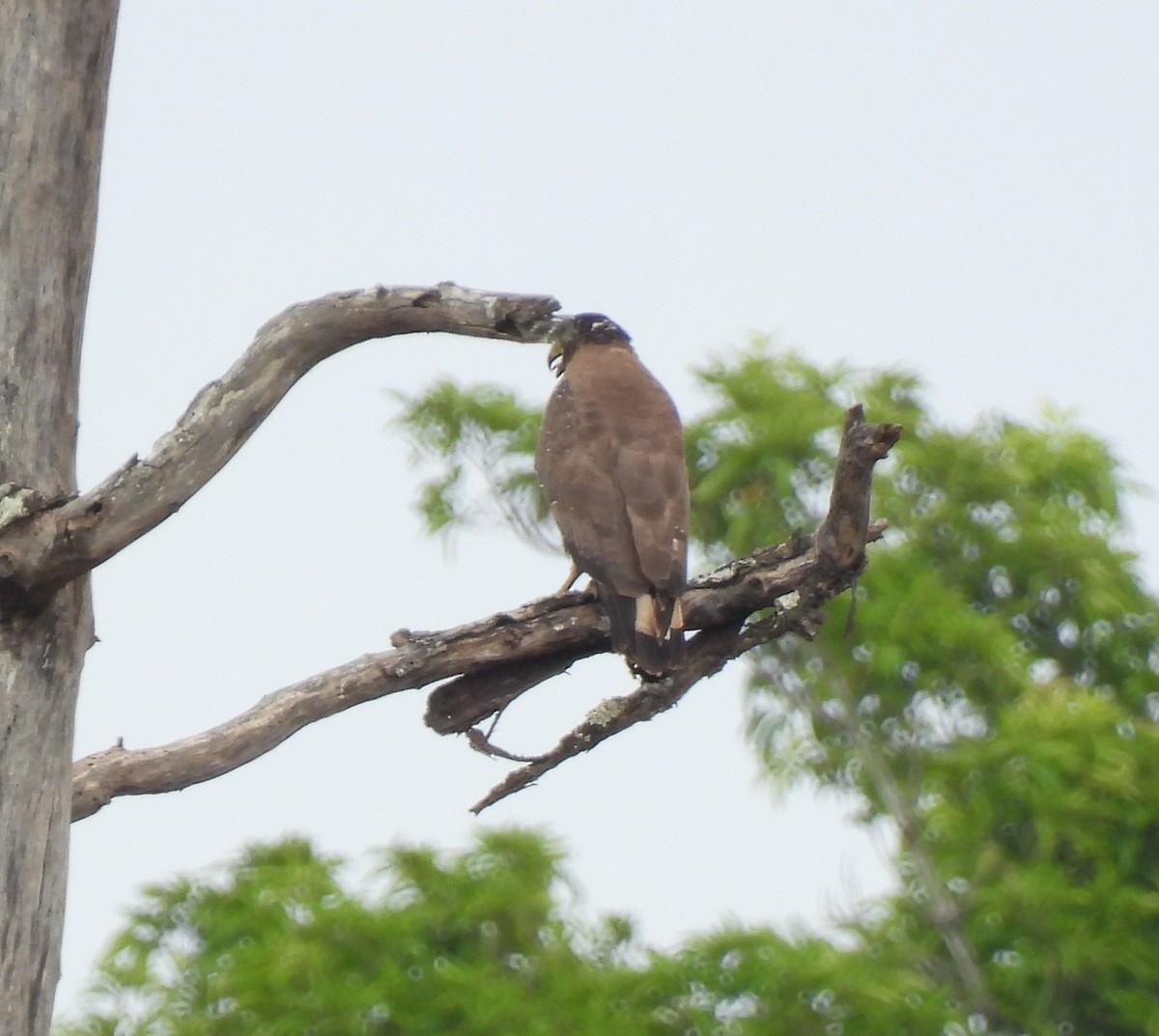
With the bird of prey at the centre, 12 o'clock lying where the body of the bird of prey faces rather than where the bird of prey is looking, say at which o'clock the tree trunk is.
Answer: The tree trunk is roughly at 9 o'clock from the bird of prey.

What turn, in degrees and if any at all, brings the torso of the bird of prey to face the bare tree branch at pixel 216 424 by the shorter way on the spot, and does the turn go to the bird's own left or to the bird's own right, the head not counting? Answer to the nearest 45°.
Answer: approximately 90° to the bird's own left

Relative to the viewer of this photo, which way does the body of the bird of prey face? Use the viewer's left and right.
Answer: facing away from the viewer and to the left of the viewer
